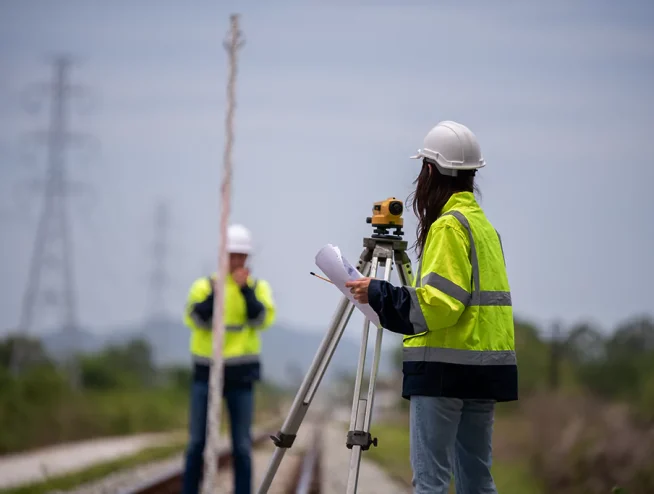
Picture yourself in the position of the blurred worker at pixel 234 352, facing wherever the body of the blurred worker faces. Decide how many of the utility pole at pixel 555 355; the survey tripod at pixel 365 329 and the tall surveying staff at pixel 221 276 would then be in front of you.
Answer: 2

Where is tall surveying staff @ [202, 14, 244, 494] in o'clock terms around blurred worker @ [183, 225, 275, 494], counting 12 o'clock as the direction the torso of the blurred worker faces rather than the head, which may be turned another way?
The tall surveying staff is roughly at 12 o'clock from the blurred worker.

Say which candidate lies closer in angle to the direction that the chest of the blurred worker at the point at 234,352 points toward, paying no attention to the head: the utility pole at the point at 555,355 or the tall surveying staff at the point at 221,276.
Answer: the tall surveying staff

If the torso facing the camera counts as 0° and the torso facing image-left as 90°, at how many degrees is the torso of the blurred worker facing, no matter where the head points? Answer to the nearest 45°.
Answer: approximately 0°

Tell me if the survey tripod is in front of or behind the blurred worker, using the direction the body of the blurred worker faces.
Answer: in front

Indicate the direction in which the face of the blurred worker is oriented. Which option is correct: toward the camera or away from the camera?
toward the camera

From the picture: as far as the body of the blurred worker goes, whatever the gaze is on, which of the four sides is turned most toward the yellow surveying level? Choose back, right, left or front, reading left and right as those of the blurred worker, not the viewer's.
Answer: front

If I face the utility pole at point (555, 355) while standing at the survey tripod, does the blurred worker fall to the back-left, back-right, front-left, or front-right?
front-left

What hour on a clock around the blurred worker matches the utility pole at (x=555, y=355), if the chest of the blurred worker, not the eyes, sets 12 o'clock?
The utility pole is roughly at 7 o'clock from the blurred worker.
